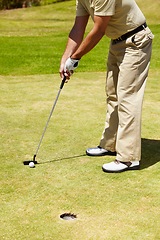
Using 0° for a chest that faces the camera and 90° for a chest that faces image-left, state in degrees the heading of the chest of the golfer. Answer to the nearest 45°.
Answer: approximately 90°
